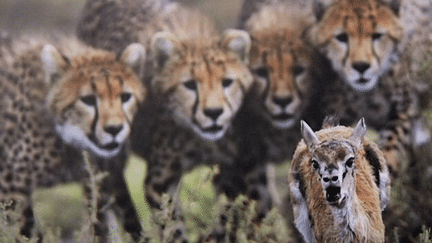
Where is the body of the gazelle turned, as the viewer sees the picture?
toward the camera

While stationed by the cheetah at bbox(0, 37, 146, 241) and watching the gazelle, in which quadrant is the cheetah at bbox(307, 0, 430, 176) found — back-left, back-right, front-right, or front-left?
front-left

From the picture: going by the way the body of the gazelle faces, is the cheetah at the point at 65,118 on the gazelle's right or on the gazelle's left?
on the gazelle's right

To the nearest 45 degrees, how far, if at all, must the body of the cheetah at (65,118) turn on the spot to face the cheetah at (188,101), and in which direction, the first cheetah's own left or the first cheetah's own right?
approximately 45° to the first cheetah's own left

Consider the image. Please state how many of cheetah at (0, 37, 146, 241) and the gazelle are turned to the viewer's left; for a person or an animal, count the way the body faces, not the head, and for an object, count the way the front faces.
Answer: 0

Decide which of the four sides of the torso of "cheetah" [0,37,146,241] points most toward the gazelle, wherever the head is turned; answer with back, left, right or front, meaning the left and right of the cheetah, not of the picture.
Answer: front

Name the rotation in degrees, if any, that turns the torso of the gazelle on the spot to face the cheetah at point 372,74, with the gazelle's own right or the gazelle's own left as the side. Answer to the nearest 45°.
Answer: approximately 180°
